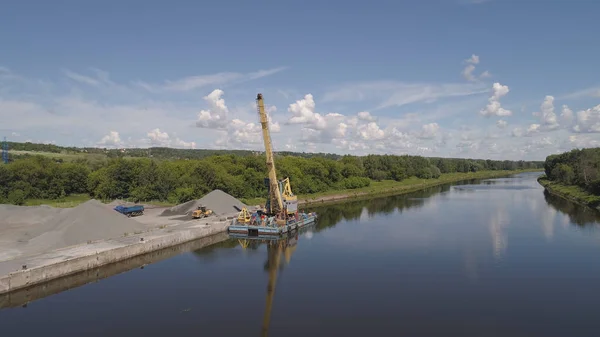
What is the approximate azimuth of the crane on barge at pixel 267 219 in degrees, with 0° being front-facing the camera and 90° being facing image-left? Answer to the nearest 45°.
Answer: approximately 45°
